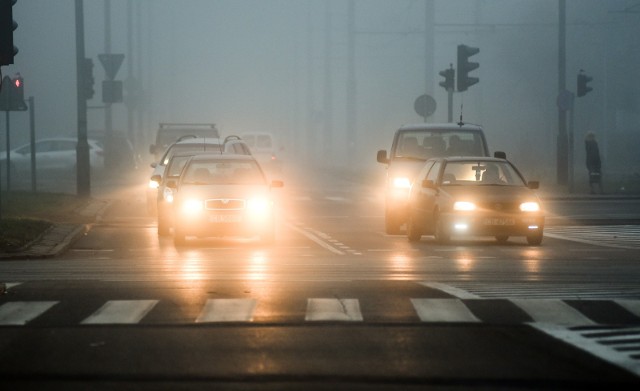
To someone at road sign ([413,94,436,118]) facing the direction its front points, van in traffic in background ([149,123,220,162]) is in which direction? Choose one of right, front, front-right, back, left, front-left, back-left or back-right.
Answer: left

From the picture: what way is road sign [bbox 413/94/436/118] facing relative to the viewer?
away from the camera

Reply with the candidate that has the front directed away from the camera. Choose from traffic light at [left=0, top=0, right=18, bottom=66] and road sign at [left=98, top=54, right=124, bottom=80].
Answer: the road sign

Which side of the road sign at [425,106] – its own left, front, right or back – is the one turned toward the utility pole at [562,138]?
right

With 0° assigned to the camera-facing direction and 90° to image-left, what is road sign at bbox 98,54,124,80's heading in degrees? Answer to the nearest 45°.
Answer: approximately 180°

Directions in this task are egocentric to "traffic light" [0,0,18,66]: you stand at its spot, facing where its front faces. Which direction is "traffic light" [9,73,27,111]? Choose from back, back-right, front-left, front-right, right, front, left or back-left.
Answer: left
